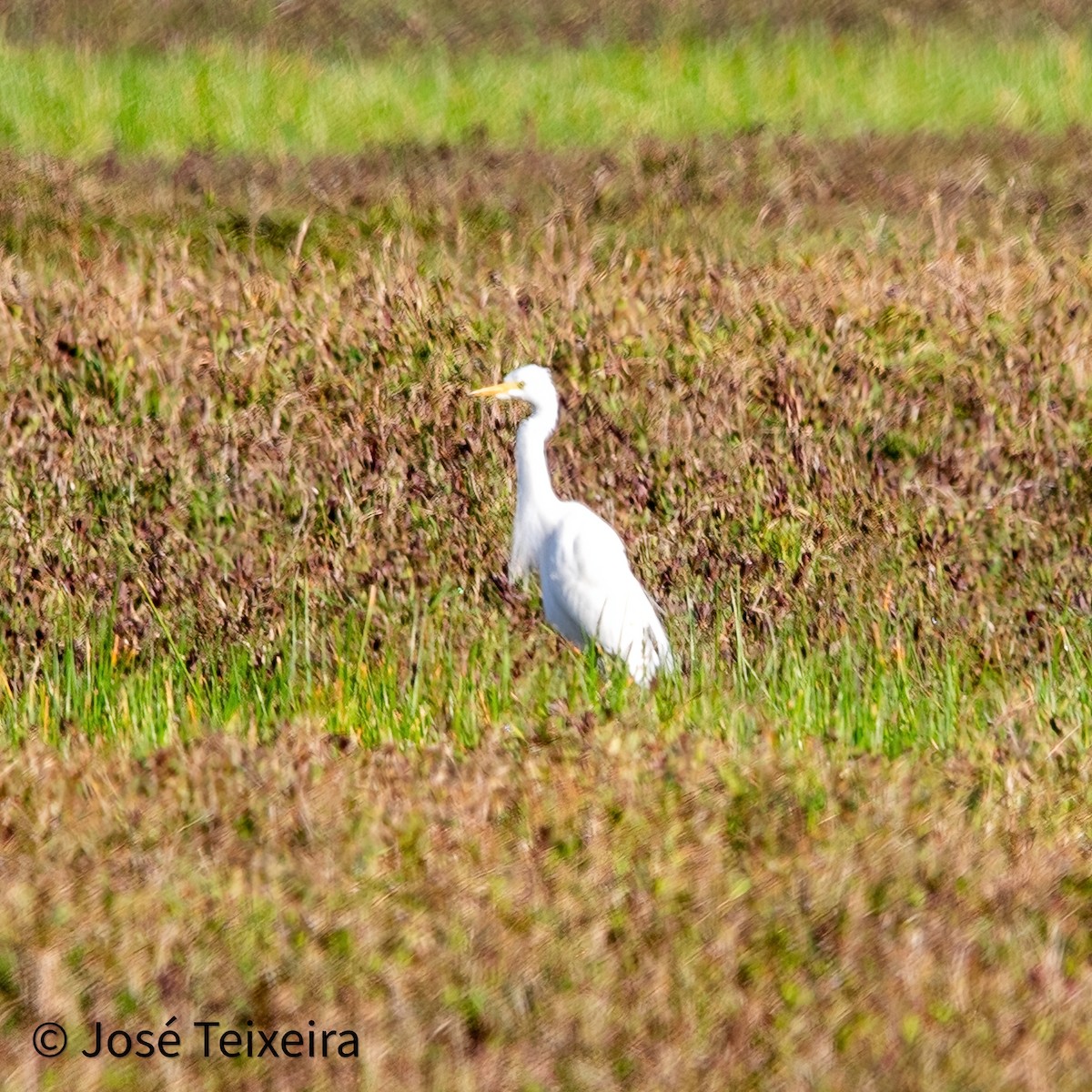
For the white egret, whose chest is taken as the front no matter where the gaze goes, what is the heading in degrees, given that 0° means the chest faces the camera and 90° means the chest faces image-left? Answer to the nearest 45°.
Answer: approximately 90°
